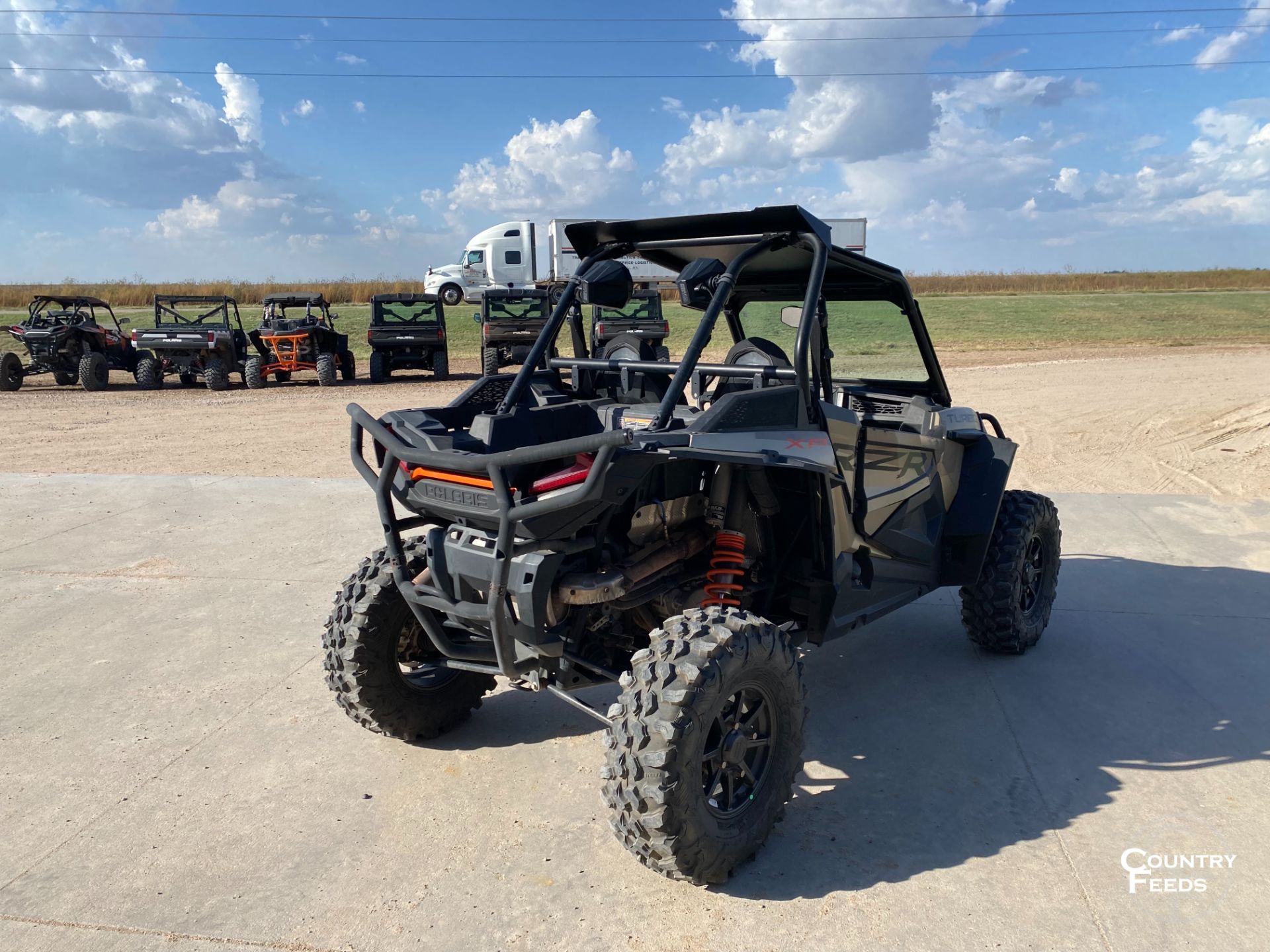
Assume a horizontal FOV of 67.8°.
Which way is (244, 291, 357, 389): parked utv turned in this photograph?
away from the camera

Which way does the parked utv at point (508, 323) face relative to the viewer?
away from the camera

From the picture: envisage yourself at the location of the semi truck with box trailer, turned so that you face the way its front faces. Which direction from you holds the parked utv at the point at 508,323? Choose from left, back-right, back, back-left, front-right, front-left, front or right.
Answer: left

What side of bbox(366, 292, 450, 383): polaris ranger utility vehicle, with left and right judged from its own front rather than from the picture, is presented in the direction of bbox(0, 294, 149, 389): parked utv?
left

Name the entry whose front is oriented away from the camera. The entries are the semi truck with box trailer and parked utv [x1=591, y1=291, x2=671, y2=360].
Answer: the parked utv

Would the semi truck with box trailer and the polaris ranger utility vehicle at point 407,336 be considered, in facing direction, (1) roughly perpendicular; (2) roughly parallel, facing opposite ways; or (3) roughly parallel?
roughly perpendicular

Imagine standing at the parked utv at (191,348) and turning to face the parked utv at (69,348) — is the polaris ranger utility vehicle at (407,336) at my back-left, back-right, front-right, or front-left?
back-right

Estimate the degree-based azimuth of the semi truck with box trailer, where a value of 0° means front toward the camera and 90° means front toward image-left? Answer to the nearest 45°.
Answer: approximately 90°

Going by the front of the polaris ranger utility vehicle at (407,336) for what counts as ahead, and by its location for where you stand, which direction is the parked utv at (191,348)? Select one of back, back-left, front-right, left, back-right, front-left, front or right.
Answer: left

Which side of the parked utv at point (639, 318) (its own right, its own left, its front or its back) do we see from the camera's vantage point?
back

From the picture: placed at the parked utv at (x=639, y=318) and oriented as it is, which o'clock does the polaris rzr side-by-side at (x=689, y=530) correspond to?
The polaris rzr side-by-side is roughly at 6 o'clock from the parked utv.

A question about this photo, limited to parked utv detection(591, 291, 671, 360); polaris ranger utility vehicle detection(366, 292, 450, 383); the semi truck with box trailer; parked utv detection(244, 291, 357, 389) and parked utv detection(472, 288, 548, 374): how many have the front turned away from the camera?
4

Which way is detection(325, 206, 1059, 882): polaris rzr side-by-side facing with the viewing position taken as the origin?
facing away from the viewer and to the right of the viewer

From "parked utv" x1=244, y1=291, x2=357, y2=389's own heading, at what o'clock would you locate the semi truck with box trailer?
The semi truck with box trailer is roughly at 1 o'clock from the parked utv.

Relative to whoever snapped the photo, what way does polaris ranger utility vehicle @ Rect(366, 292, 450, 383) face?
facing away from the viewer
